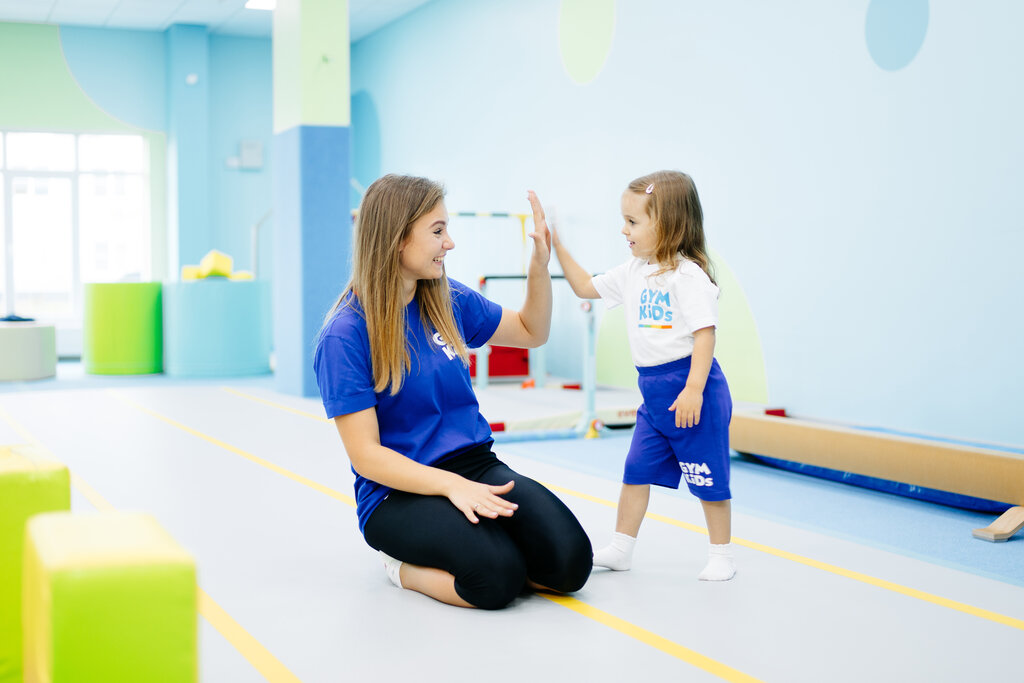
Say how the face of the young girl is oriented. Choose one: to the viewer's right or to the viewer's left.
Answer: to the viewer's left

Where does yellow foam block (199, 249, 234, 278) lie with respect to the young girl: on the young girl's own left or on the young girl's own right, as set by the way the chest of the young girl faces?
on the young girl's own right

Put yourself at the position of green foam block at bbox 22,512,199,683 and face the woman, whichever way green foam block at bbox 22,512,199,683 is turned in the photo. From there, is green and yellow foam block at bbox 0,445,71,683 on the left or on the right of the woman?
left

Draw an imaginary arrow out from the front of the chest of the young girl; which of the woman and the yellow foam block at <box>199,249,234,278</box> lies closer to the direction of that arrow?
the woman

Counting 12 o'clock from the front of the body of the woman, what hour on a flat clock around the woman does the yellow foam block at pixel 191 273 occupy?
The yellow foam block is roughly at 7 o'clock from the woman.

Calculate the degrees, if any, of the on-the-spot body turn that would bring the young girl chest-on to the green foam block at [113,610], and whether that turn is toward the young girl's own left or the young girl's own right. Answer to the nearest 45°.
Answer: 0° — they already face it

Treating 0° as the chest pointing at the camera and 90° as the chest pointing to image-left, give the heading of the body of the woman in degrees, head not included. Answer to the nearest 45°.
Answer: approximately 315°

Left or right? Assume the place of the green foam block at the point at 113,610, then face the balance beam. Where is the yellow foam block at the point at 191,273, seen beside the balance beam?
left

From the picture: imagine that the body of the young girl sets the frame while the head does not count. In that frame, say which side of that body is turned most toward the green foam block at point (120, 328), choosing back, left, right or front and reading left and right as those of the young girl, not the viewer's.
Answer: right

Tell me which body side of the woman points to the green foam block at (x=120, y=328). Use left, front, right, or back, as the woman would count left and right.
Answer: back
